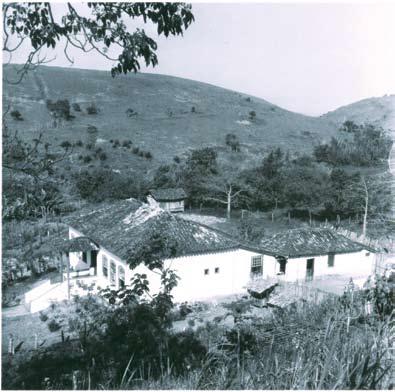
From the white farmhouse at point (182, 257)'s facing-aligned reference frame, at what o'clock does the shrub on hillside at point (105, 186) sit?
The shrub on hillside is roughly at 4 o'clock from the white farmhouse.

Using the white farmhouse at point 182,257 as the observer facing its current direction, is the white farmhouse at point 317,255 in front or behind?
behind

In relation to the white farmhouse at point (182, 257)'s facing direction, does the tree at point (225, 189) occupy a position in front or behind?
behind

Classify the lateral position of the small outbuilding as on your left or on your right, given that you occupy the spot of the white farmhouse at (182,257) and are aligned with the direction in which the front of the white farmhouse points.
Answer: on your right

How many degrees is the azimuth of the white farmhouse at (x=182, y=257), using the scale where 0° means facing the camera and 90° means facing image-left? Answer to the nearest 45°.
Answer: approximately 45°

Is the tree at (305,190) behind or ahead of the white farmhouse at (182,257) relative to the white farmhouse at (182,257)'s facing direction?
behind
